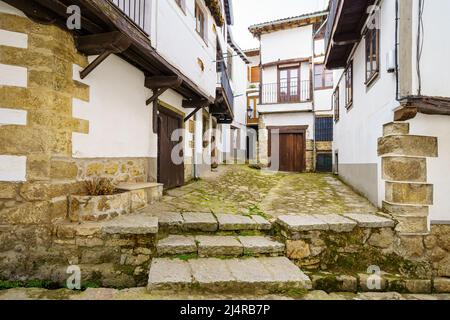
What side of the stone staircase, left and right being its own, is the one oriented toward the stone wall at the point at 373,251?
left

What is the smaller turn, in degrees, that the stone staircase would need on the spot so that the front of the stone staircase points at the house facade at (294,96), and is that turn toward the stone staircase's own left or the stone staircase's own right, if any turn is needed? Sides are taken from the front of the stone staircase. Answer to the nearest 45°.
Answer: approximately 180°

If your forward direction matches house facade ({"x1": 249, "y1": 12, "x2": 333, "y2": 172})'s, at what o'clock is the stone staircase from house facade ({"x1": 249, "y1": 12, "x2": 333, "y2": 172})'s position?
The stone staircase is roughly at 12 o'clock from the house facade.

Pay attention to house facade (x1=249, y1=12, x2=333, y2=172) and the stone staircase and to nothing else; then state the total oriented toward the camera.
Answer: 2

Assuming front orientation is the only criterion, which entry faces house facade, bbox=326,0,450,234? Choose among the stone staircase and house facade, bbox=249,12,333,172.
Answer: house facade, bbox=249,12,333,172

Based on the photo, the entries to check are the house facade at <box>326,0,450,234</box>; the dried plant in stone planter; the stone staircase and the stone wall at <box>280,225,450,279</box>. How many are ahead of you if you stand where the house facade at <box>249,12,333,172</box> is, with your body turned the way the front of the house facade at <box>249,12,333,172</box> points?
4

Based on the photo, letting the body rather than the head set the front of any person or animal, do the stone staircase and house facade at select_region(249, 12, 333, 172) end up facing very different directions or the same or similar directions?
same or similar directions

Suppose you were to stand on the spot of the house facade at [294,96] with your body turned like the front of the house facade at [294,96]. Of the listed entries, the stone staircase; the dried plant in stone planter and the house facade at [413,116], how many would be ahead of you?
3

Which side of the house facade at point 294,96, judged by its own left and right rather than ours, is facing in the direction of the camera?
front

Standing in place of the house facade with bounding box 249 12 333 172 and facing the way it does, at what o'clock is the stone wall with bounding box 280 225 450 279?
The stone wall is roughly at 12 o'clock from the house facade.

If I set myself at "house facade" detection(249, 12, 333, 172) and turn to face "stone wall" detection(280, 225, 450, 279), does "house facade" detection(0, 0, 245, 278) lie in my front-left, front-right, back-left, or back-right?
front-right

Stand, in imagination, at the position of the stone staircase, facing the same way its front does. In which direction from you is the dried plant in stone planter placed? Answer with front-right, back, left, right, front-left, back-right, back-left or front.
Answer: right

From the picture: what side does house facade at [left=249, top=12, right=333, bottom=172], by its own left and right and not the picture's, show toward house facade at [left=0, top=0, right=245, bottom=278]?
front

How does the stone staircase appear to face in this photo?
toward the camera

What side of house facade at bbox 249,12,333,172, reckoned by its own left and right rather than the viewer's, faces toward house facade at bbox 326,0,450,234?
front

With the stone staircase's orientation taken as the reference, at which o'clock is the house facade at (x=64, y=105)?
The house facade is roughly at 3 o'clock from the stone staircase.
